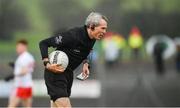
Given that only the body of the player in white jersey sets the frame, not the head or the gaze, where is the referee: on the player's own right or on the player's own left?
on the player's own left

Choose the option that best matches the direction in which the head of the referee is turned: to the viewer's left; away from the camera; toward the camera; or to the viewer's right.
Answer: to the viewer's right

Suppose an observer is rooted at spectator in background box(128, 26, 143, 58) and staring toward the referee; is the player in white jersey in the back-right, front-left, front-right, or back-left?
front-right

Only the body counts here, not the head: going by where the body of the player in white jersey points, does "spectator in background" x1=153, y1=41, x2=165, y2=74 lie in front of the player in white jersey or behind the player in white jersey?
behind
